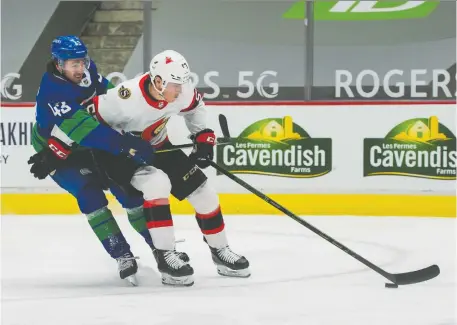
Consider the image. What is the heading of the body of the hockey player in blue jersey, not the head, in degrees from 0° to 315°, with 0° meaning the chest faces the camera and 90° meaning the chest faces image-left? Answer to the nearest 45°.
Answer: approximately 315°
